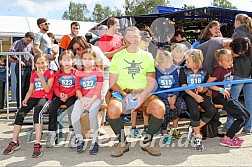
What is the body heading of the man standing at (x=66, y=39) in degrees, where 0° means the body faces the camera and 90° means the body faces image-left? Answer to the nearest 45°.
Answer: approximately 315°

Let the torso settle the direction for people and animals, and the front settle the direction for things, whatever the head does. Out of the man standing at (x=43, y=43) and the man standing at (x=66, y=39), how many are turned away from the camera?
0

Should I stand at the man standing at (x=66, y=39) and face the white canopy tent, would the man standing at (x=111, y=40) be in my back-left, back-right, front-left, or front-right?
back-right

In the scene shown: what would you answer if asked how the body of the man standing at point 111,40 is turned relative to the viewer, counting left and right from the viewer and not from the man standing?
facing the viewer and to the right of the viewer

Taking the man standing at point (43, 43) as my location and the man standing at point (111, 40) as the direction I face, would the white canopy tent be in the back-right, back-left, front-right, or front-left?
back-left

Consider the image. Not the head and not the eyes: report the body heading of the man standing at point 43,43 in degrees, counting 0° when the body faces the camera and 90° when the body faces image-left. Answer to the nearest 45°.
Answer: approximately 315°
